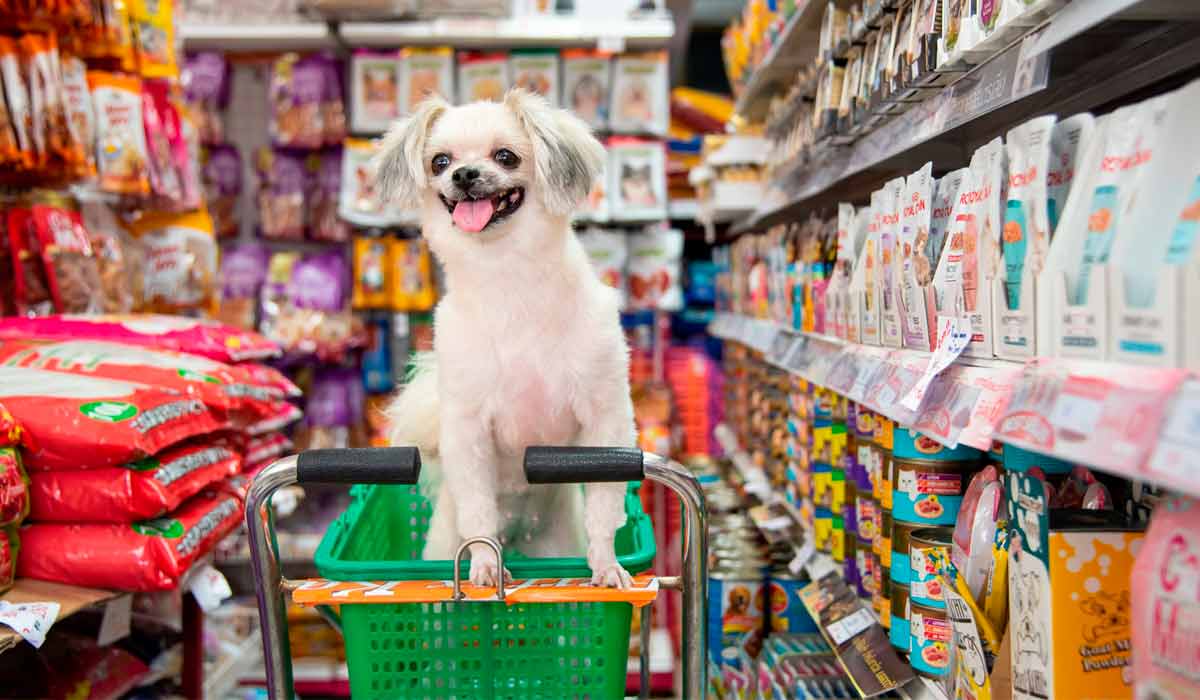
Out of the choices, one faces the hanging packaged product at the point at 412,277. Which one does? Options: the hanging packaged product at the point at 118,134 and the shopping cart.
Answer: the shopping cart

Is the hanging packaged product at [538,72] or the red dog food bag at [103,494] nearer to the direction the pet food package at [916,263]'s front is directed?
the red dog food bag

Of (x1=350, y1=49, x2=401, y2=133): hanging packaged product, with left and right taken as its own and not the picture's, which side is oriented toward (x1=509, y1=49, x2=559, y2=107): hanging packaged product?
left

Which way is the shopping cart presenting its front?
away from the camera

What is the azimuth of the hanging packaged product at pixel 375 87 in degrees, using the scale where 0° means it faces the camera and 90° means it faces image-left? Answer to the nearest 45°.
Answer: approximately 0°

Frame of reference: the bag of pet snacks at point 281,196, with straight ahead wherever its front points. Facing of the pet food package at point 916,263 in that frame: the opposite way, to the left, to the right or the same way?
to the right

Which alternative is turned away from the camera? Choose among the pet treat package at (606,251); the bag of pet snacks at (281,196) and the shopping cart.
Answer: the shopping cart

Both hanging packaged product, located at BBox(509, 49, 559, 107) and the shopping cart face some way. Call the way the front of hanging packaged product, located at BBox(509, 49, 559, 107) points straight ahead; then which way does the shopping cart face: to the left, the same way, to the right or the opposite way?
the opposite way

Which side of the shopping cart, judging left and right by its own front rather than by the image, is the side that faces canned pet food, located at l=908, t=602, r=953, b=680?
right

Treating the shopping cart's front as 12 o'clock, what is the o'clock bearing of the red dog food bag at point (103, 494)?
The red dog food bag is roughly at 10 o'clock from the shopping cart.
